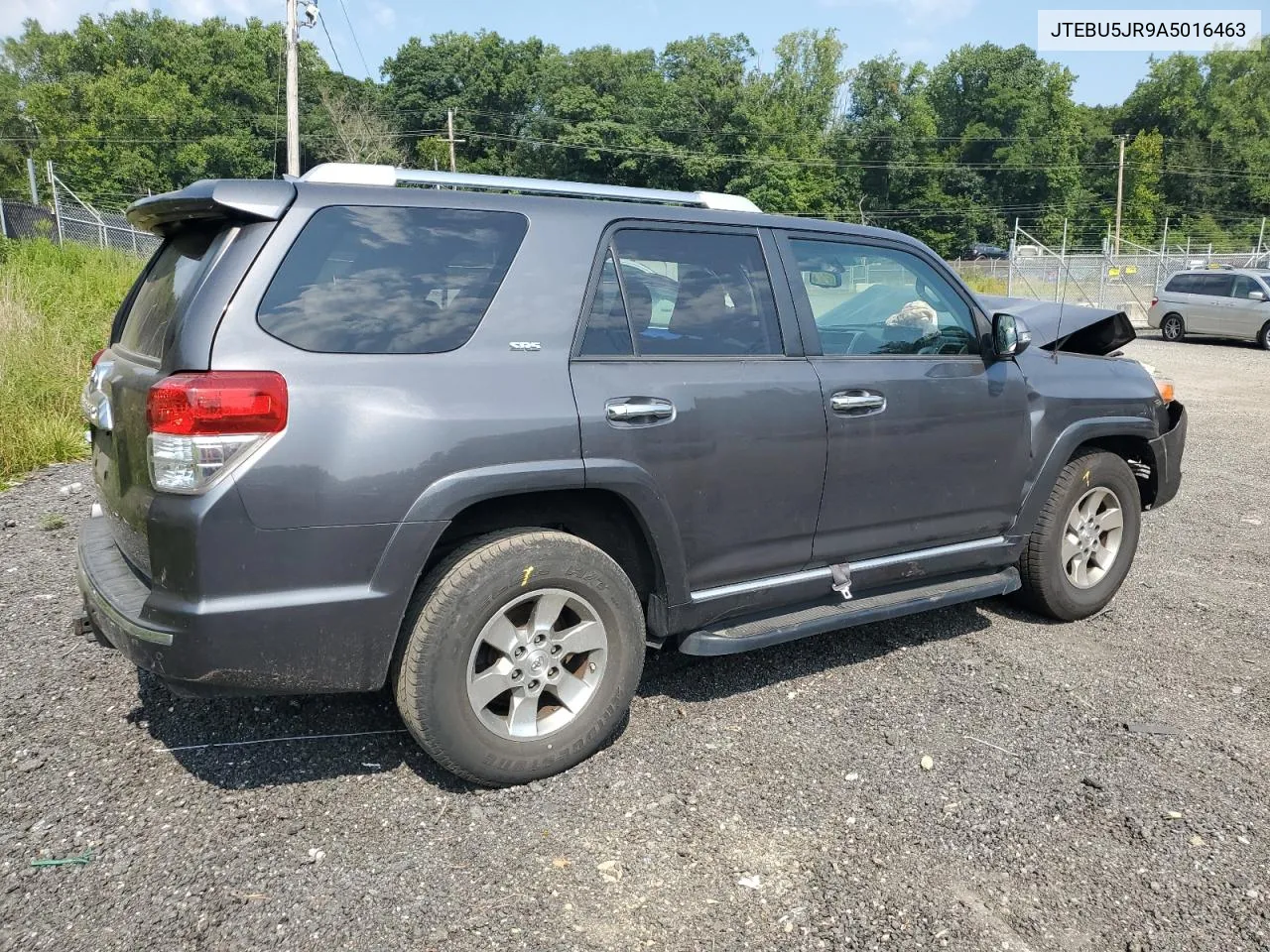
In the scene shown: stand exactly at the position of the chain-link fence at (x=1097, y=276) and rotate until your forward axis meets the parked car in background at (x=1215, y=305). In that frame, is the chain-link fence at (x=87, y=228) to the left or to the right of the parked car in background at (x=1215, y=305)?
right

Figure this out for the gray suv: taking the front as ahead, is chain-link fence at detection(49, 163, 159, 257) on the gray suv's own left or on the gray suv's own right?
on the gray suv's own left

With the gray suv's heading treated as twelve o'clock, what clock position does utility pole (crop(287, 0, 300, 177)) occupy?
The utility pole is roughly at 10 o'clock from the gray suv.

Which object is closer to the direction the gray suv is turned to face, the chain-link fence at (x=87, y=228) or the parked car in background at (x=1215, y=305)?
the parked car in background

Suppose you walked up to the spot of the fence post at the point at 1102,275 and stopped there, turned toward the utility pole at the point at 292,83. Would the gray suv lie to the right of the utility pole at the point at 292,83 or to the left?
left

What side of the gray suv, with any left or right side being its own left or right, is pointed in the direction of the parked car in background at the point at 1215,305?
front

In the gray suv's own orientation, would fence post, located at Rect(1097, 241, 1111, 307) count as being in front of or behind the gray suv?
in front

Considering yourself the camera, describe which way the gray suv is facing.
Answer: facing away from the viewer and to the right of the viewer
